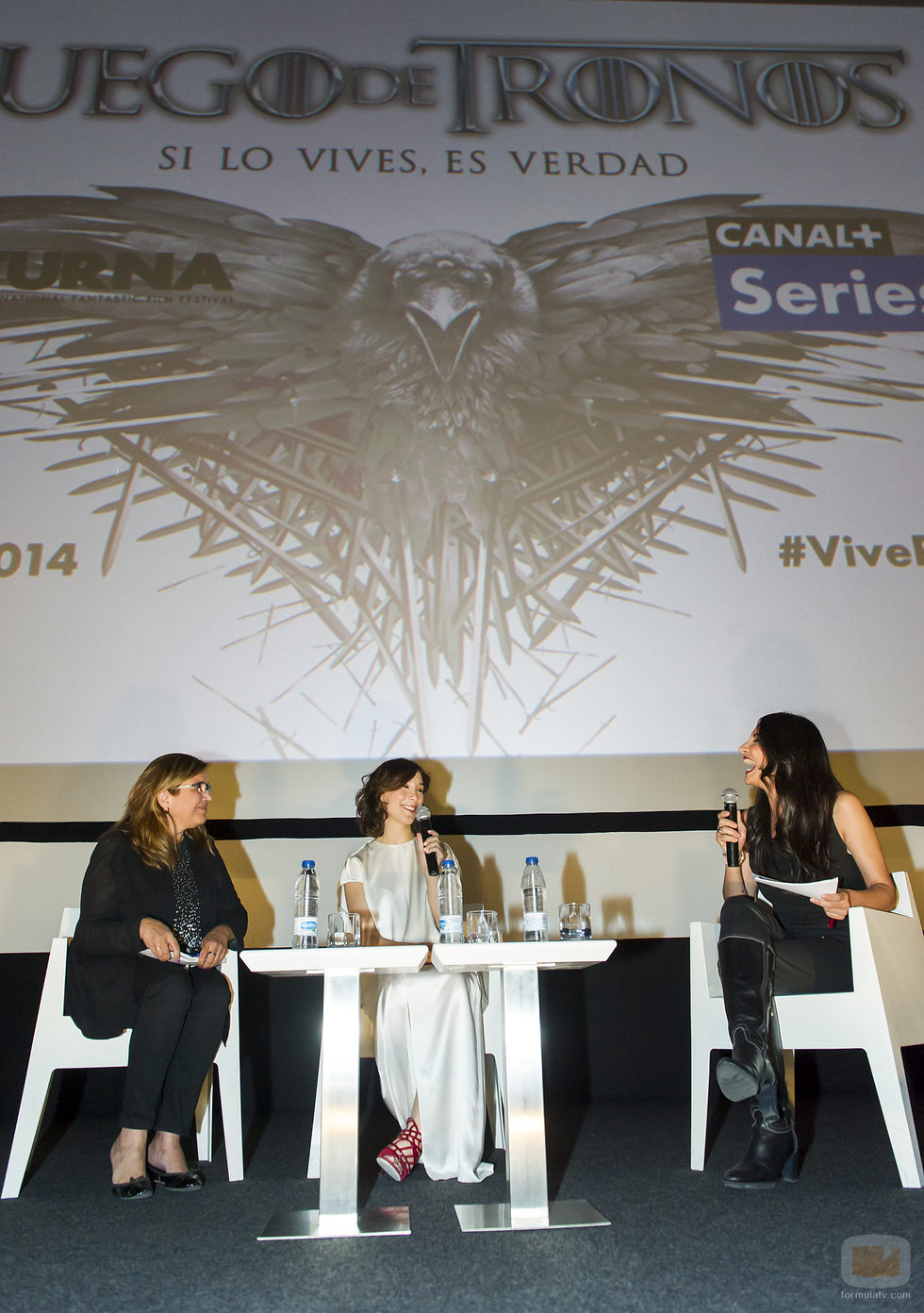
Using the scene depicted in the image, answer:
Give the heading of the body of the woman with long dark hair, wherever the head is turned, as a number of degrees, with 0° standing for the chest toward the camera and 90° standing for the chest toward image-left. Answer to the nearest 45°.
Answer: approximately 45°

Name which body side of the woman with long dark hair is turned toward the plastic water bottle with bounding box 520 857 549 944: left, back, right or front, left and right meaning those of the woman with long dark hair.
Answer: front

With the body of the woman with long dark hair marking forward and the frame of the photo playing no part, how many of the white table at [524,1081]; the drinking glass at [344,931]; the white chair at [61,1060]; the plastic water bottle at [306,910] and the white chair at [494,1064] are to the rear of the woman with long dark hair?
0

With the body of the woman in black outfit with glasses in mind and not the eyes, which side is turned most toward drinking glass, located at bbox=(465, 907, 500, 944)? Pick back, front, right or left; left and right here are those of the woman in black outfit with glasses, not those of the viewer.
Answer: front

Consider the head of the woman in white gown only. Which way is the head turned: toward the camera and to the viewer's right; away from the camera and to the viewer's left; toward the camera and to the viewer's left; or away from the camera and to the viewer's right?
toward the camera and to the viewer's right

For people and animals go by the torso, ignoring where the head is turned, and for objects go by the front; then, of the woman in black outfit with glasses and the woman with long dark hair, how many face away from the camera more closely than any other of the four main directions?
0

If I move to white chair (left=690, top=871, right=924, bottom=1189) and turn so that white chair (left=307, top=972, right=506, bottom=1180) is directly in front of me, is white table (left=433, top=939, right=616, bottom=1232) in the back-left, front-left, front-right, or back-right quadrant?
front-left

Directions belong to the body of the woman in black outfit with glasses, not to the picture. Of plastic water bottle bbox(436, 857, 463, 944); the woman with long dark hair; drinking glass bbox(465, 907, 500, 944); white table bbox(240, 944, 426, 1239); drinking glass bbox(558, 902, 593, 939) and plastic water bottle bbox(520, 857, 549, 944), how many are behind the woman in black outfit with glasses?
0

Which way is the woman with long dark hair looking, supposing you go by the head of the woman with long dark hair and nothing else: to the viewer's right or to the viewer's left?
to the viewer's left

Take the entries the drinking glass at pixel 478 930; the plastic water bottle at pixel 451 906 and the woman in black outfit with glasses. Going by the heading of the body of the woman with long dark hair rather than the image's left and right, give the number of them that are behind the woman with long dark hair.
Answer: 0

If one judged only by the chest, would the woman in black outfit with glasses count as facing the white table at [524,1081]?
yes

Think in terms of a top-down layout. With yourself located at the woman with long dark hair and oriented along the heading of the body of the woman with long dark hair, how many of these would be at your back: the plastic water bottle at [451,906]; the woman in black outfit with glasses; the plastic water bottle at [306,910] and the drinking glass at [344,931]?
0

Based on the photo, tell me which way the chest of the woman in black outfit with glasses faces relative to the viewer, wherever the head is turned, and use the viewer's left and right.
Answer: facing the viewer and to the right of the viewer
